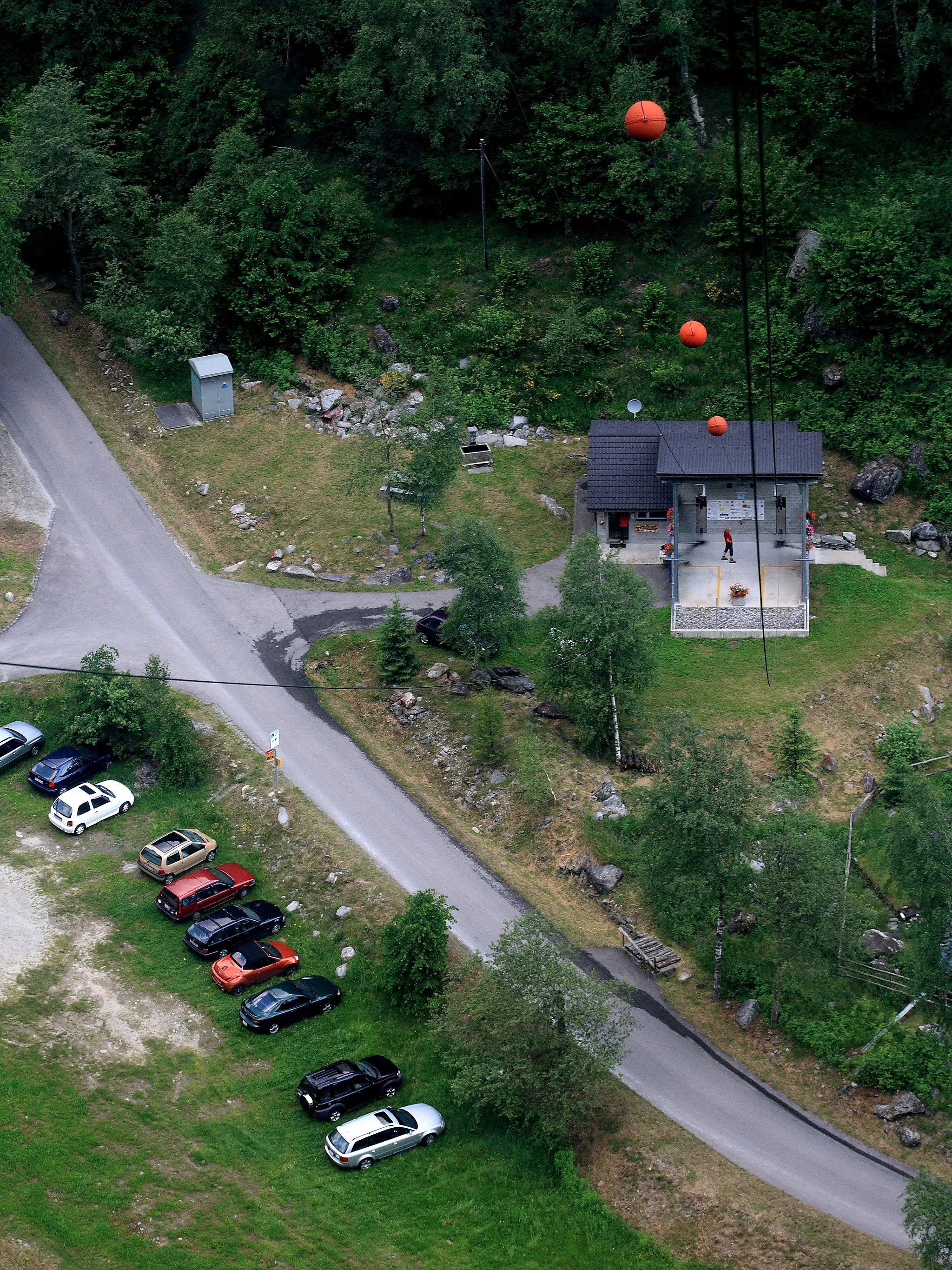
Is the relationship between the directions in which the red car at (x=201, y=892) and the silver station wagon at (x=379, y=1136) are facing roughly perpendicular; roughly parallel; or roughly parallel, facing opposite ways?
roughly parallel

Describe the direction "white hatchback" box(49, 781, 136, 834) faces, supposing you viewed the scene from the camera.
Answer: facing away from the viewer and to the right of the viewer

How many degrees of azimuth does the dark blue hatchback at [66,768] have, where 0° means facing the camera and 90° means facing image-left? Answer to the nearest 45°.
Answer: approximately 225°

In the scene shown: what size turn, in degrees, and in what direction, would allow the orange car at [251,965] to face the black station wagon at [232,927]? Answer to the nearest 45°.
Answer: approximately 45° to its left

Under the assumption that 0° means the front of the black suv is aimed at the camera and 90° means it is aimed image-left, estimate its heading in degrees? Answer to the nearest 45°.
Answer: approximately 225°

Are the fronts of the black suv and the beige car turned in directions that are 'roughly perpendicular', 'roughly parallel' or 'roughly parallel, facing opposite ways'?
roughly parallel

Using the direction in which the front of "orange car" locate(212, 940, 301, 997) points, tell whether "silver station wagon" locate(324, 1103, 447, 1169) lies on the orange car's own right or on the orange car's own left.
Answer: on the orange car's own right

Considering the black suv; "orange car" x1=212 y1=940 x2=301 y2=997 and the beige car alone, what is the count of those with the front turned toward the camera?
0

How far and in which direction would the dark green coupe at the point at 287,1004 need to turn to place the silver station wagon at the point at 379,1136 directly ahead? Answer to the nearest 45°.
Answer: approximately 135° to its right

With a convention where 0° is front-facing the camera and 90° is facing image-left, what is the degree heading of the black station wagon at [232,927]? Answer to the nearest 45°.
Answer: approximately 225°

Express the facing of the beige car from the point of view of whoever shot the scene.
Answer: facing away from the viewer and to the right of the viewer

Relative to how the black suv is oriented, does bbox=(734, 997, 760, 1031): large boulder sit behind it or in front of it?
in front
